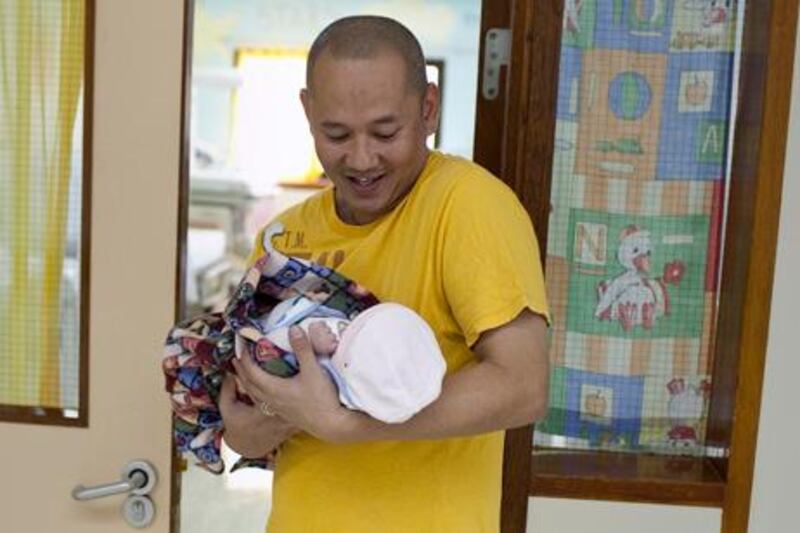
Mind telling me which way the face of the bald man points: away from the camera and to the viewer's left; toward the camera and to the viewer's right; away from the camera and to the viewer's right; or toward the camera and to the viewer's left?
toward the camera and to the viewer's left

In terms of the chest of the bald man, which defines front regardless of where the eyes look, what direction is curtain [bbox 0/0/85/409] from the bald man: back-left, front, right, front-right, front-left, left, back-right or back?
right

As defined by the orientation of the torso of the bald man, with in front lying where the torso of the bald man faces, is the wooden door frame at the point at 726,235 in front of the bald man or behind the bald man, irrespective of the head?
behind

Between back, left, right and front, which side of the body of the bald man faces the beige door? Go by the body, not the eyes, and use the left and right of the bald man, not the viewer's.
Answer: right
